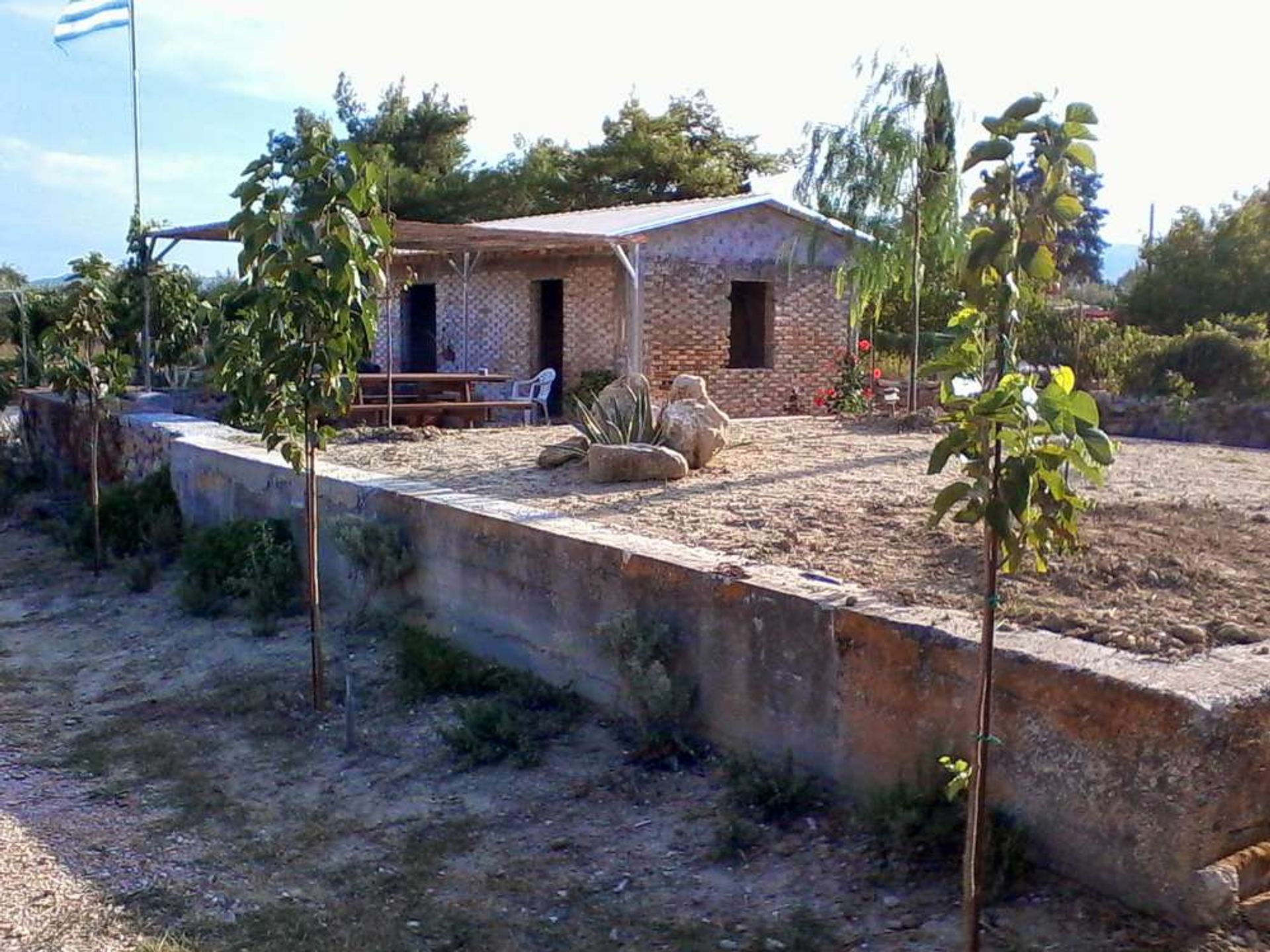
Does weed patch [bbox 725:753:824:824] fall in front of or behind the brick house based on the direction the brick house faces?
in front

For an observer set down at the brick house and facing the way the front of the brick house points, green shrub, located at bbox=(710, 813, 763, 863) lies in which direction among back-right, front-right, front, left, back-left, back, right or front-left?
front-left

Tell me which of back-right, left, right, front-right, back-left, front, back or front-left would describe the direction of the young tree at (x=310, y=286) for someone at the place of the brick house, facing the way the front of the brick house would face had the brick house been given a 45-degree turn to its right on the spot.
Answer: left

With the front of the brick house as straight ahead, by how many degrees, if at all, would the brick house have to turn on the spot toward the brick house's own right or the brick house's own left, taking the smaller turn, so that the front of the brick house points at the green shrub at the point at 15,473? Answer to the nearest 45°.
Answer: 0° — it already faces it

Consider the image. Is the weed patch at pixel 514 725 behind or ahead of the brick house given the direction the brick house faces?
ahead

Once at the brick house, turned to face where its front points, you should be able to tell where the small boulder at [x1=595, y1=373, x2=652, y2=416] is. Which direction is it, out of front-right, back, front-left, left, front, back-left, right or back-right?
front-left

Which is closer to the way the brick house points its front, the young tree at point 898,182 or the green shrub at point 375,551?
the green shrub

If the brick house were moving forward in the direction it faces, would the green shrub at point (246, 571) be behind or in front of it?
in front

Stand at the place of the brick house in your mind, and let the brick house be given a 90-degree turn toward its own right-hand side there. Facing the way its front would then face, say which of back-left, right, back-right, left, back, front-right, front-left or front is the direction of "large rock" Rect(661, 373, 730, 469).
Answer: back-left

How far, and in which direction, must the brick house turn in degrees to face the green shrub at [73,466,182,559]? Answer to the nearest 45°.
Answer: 0° — it already faces it

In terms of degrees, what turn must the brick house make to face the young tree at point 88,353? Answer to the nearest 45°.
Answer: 0° — it already faces it

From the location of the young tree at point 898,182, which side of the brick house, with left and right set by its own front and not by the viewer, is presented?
left

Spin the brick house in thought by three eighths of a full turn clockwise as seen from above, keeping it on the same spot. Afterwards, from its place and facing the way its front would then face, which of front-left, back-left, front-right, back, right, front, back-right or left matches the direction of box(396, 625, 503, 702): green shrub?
back

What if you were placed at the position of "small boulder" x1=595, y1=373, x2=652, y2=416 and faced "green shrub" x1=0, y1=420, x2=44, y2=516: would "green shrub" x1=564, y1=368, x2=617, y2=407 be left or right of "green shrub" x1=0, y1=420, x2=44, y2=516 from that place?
right

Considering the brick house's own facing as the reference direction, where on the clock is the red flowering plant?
The red flowering plant is roughly at 9 o'clock from the brick house.

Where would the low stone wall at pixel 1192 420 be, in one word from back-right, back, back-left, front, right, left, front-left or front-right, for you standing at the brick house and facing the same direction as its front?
left
